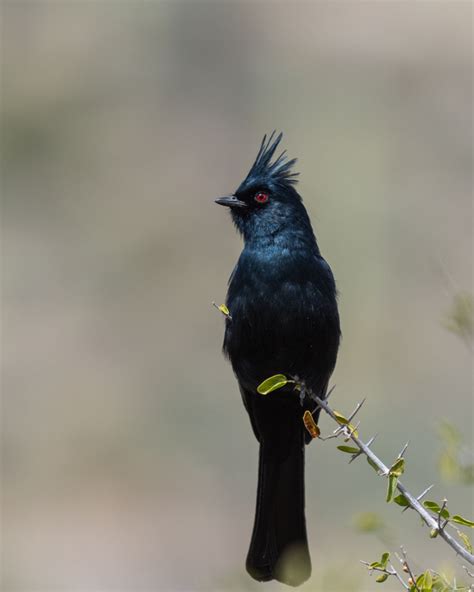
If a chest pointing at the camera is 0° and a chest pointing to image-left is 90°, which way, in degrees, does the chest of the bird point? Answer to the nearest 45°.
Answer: approximately 45°
